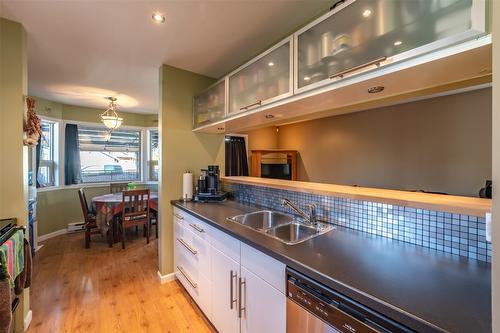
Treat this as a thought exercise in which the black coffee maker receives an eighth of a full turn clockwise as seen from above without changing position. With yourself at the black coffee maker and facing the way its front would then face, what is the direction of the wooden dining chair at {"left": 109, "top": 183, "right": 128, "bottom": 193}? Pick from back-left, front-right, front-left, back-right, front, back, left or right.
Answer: front-right

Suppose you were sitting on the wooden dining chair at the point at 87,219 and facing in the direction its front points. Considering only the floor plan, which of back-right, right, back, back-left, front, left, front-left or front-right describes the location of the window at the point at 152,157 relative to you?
front-left

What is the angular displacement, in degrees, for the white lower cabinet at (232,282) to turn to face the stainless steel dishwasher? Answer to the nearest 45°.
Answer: approximately 90° to its left

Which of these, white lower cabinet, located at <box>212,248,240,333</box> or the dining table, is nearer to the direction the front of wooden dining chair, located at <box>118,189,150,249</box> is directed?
the dining table

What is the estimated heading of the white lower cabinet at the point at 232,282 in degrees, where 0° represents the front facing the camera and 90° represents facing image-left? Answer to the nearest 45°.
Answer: approximately 45°

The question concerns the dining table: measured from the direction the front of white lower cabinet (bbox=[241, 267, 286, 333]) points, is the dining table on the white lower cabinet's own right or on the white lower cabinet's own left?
on the white lower cabinet's own right

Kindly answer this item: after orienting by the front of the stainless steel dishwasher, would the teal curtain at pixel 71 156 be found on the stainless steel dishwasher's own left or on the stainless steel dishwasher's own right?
on the stainless steel dishwasher's own right

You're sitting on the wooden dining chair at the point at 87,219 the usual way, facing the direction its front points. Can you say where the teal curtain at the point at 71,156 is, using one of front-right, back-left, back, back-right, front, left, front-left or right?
left

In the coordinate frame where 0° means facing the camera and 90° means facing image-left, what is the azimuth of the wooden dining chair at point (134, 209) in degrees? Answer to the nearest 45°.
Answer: approximately 135°

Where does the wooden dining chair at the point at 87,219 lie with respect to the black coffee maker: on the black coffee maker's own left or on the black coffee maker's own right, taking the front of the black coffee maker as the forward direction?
on the black coffee maker's own right

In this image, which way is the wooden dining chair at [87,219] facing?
to the viewer's right

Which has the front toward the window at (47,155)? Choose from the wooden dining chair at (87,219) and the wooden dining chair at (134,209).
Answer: the wooden dining chair at (134,209)

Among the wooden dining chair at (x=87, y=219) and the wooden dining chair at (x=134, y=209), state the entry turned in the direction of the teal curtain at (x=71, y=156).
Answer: the wooden dining chair at (x=134, y=209)

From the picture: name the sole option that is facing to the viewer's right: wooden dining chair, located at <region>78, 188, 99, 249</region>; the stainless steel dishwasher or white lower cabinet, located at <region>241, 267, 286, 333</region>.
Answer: the wooden dining chair

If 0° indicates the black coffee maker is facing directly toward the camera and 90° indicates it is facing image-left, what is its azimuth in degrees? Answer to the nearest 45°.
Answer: approximately 45°

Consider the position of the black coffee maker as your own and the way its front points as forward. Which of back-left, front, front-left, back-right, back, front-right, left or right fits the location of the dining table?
right

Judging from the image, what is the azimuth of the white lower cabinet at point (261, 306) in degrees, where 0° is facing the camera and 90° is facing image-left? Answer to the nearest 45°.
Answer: approximately 45°

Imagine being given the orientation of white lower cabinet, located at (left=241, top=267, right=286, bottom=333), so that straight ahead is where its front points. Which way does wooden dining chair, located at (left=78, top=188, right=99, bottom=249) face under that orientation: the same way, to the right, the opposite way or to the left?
the opposite way
